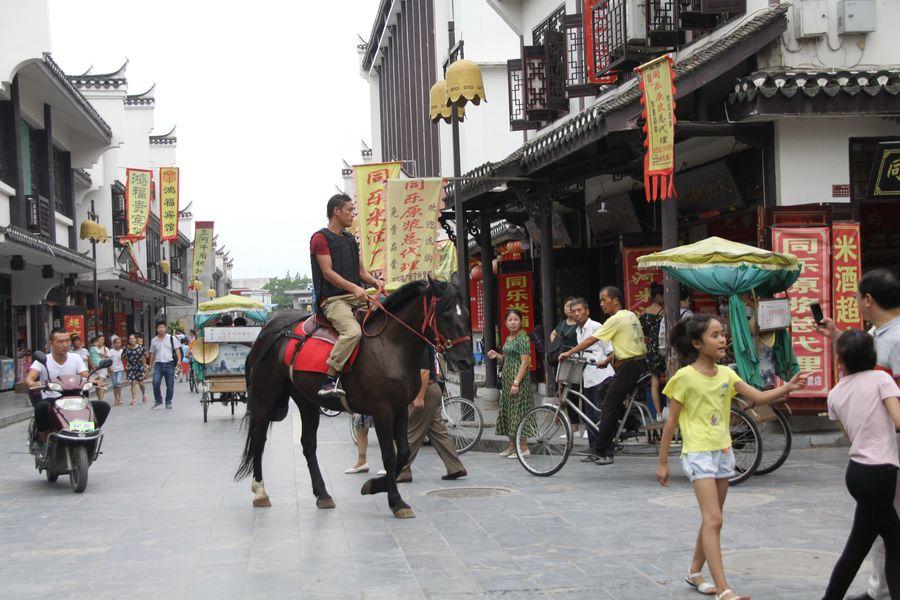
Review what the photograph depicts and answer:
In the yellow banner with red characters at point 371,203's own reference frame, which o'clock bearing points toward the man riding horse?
The man riding horse is roughly at 12 o'clock from the yellow banner with red characters.

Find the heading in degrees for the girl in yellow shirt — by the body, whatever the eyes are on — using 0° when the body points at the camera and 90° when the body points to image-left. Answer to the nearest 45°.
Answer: approximately 315°

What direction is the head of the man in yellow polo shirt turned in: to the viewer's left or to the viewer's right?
to the viewer's left

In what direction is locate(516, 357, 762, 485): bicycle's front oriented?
to the viewer's left

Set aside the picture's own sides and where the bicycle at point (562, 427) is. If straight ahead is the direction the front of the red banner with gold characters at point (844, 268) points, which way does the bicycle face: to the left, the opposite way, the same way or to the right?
to the right

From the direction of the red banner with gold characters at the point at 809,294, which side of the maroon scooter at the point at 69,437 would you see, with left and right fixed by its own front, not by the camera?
left

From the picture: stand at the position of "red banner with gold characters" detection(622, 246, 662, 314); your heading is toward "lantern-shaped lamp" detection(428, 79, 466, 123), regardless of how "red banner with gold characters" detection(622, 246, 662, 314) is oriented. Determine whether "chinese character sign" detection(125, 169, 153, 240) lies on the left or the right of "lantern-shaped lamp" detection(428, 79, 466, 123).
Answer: right
